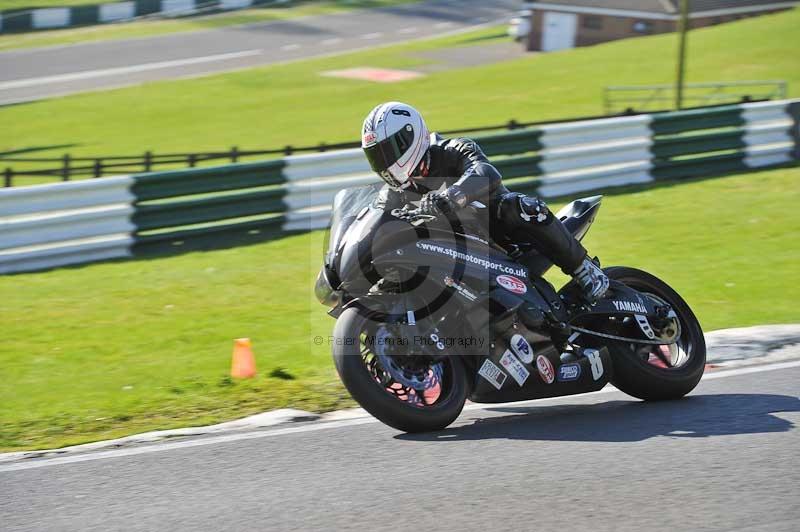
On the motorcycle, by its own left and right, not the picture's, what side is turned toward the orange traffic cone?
right

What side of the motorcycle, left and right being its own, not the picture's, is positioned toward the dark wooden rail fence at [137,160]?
right

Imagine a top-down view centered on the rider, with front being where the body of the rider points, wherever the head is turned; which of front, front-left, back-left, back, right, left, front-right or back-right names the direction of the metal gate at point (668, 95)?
back-right

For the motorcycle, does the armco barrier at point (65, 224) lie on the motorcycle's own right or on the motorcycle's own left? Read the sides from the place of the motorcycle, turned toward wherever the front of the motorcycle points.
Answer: on the motorcycle's own right

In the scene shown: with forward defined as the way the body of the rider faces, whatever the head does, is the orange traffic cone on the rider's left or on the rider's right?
on the rider's right

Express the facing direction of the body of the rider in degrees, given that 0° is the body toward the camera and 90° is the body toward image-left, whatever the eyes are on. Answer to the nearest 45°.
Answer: approximately 45°

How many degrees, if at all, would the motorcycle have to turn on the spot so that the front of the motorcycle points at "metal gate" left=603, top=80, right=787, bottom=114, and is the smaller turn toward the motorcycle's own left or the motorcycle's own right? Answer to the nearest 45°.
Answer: approximately 135° to the motorcycle's own right

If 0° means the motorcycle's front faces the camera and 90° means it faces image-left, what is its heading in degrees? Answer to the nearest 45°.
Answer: approximately 45°
